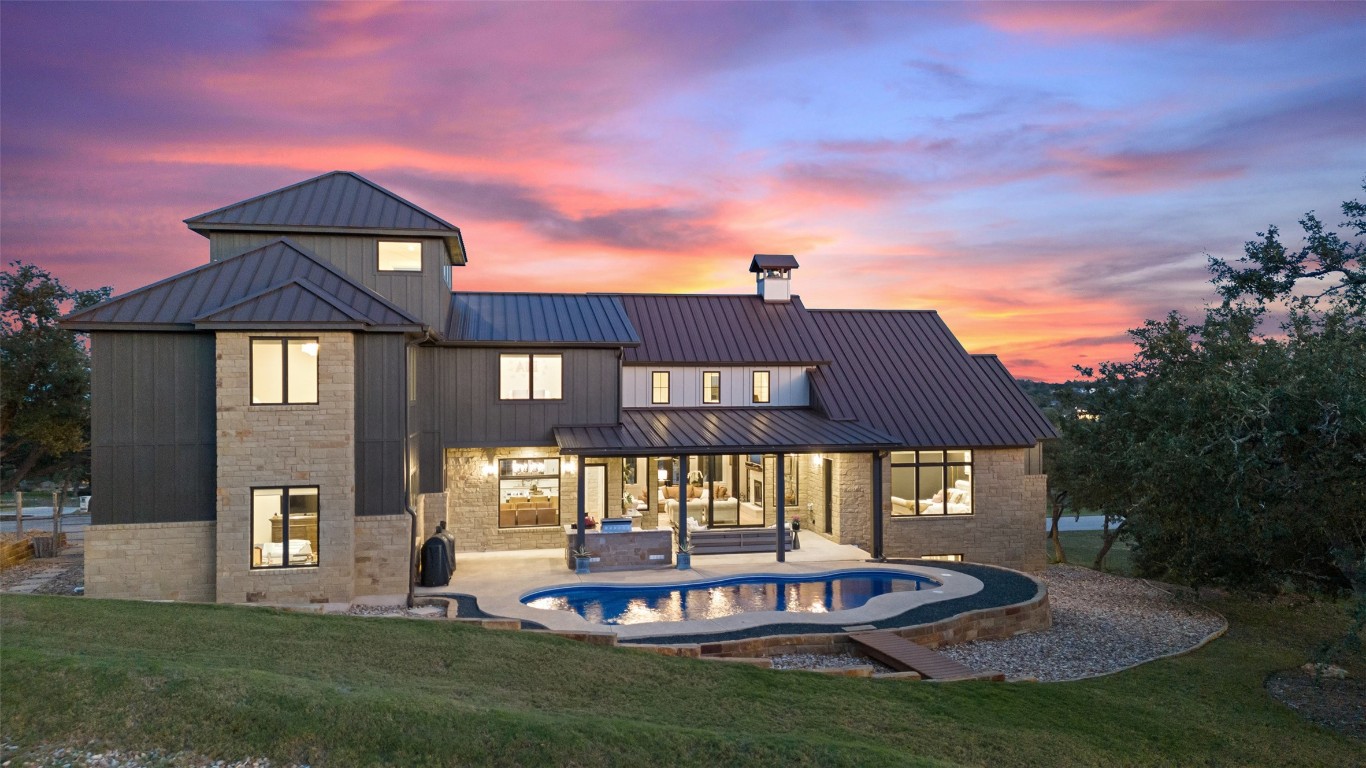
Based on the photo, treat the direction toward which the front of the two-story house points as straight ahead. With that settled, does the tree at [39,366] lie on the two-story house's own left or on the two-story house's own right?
on the two-story house's own left

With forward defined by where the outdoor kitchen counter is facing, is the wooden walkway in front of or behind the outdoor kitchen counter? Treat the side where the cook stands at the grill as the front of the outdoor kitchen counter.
behind

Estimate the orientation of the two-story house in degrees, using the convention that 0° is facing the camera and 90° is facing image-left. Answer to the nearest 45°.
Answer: approximately 180°

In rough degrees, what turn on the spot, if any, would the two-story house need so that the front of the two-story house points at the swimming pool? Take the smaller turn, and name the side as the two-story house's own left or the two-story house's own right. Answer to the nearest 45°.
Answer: approximately 135° to the two-story house's own right

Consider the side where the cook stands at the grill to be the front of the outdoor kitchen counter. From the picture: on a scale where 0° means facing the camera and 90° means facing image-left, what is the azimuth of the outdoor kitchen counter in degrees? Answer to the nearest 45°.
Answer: approximately 180°

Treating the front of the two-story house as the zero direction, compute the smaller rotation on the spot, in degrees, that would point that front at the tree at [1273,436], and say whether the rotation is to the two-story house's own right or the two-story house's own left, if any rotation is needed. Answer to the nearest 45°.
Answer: approximately 135° to the two-story house's own right
